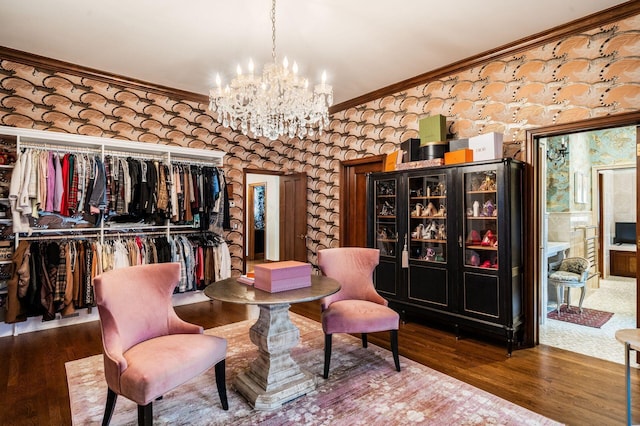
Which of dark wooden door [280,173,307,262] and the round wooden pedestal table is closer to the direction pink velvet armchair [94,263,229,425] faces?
the round wooden pedestal table

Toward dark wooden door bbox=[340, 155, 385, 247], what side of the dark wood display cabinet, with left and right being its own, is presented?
right

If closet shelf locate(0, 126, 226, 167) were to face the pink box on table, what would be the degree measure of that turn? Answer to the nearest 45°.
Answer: approximately 45° to its right

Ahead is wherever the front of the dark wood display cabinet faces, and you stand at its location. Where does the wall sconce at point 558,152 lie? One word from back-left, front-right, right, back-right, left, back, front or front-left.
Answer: back

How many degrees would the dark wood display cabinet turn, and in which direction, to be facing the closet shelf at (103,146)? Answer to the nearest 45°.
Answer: approximately 45° to its right

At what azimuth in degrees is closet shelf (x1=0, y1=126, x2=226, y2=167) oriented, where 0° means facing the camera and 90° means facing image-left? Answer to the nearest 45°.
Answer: approximately 315°

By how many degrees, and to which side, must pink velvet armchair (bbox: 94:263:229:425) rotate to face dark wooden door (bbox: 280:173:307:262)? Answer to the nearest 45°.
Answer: approximately 90° to its left

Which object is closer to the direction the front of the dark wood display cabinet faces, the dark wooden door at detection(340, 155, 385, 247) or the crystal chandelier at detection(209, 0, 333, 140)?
the crystal chandelier

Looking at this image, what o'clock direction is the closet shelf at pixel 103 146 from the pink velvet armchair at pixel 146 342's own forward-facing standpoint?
The closet shelf is roughly at 7 o'clock from the pink velvet armchair.

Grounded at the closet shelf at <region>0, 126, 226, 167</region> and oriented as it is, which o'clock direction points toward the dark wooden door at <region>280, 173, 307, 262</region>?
The dark wooden door is roughly at 10 o'clock from the closet shelf.

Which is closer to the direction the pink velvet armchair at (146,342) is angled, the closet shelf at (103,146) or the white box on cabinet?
the white box on cabinet

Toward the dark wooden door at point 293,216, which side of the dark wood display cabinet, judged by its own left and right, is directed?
right

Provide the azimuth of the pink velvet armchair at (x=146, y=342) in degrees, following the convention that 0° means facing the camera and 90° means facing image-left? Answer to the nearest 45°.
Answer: approximately 315°

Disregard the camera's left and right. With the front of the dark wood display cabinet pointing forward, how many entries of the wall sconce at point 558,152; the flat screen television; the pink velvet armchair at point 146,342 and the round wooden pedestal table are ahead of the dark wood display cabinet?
2

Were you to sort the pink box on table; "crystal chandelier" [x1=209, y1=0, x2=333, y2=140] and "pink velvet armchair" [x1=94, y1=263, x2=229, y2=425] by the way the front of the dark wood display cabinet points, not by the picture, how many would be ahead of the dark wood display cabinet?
3
